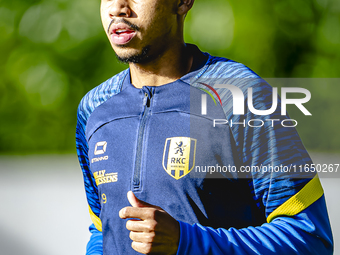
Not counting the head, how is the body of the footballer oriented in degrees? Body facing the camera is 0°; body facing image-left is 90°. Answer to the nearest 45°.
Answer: approximately 45°
